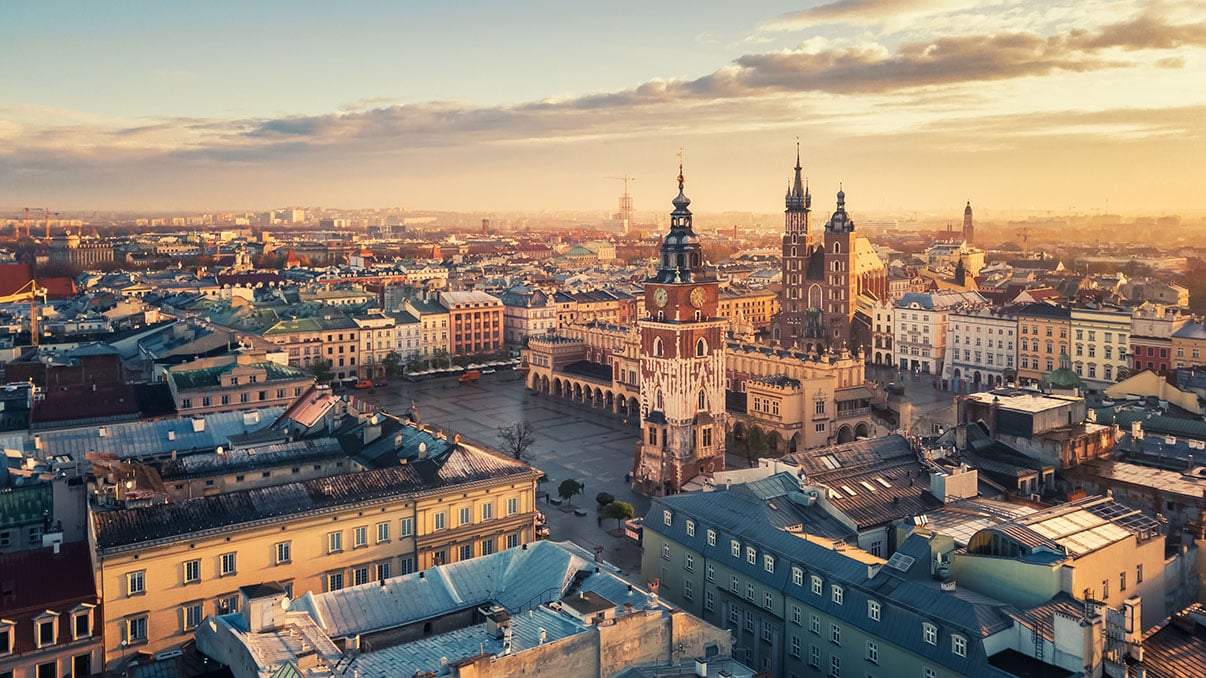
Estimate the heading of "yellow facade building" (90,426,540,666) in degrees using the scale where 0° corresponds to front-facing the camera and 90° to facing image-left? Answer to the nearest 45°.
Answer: approximately 315°
